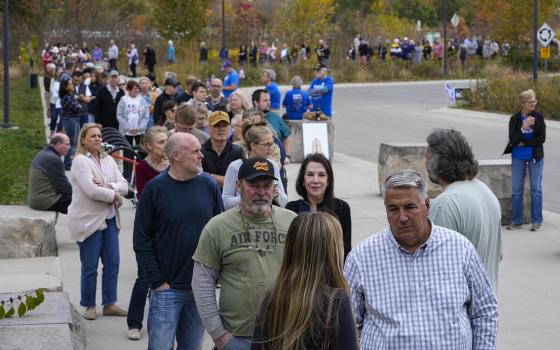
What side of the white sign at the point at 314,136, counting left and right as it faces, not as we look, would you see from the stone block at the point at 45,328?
front

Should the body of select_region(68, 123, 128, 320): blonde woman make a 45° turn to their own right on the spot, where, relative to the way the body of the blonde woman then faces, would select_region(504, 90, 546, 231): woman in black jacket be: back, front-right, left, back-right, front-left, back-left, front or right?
back-left

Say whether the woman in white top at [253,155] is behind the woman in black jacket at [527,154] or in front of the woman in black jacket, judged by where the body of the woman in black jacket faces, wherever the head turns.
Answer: in front

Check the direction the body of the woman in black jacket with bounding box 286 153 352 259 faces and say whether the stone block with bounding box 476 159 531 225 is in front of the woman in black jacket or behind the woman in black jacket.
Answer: behind

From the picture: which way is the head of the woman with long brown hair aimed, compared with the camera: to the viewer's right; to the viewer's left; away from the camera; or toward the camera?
away from the camera

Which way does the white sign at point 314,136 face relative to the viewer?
toward the camera

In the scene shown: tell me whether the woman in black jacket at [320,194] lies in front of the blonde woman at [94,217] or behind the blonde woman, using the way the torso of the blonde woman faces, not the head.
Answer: in front

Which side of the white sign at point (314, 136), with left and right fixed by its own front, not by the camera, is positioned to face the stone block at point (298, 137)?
back

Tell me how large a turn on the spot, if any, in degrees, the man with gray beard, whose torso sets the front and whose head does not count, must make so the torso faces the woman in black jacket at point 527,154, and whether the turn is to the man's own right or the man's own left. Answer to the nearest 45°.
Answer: approximately 135° to the man's own left

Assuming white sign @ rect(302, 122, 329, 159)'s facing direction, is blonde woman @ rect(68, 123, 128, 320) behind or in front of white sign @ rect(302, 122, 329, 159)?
in front

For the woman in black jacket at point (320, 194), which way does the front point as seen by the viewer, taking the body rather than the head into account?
toward the camera

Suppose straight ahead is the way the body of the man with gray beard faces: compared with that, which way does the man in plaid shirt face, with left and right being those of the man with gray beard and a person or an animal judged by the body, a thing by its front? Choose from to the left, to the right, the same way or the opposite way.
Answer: the same way

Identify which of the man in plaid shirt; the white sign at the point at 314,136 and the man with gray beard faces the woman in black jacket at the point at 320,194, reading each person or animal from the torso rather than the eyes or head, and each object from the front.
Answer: the white sign

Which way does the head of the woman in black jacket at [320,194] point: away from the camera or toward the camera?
toward the camera

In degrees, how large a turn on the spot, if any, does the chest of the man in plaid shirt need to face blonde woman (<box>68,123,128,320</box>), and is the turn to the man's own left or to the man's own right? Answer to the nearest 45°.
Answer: approximately 135° to the man's own right

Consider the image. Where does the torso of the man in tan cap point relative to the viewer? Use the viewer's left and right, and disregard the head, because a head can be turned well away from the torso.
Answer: facing the viewer

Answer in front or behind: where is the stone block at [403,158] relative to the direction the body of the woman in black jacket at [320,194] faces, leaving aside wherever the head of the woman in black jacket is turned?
behind

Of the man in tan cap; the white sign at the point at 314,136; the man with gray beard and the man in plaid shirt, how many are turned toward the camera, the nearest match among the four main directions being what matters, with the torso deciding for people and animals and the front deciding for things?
4

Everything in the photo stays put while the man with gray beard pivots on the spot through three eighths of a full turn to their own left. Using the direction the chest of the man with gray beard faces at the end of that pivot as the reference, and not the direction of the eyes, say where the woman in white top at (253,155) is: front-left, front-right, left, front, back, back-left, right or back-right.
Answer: front-left

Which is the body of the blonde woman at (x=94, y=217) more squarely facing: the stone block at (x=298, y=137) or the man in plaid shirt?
the man in plaid shirt

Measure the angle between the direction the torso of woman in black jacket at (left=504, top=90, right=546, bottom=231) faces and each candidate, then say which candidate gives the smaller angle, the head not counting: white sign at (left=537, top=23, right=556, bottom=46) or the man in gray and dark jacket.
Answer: the man in gray and dark jacket

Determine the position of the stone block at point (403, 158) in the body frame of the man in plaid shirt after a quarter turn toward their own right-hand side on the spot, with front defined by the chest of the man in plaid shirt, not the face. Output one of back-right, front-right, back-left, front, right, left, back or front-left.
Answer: right
